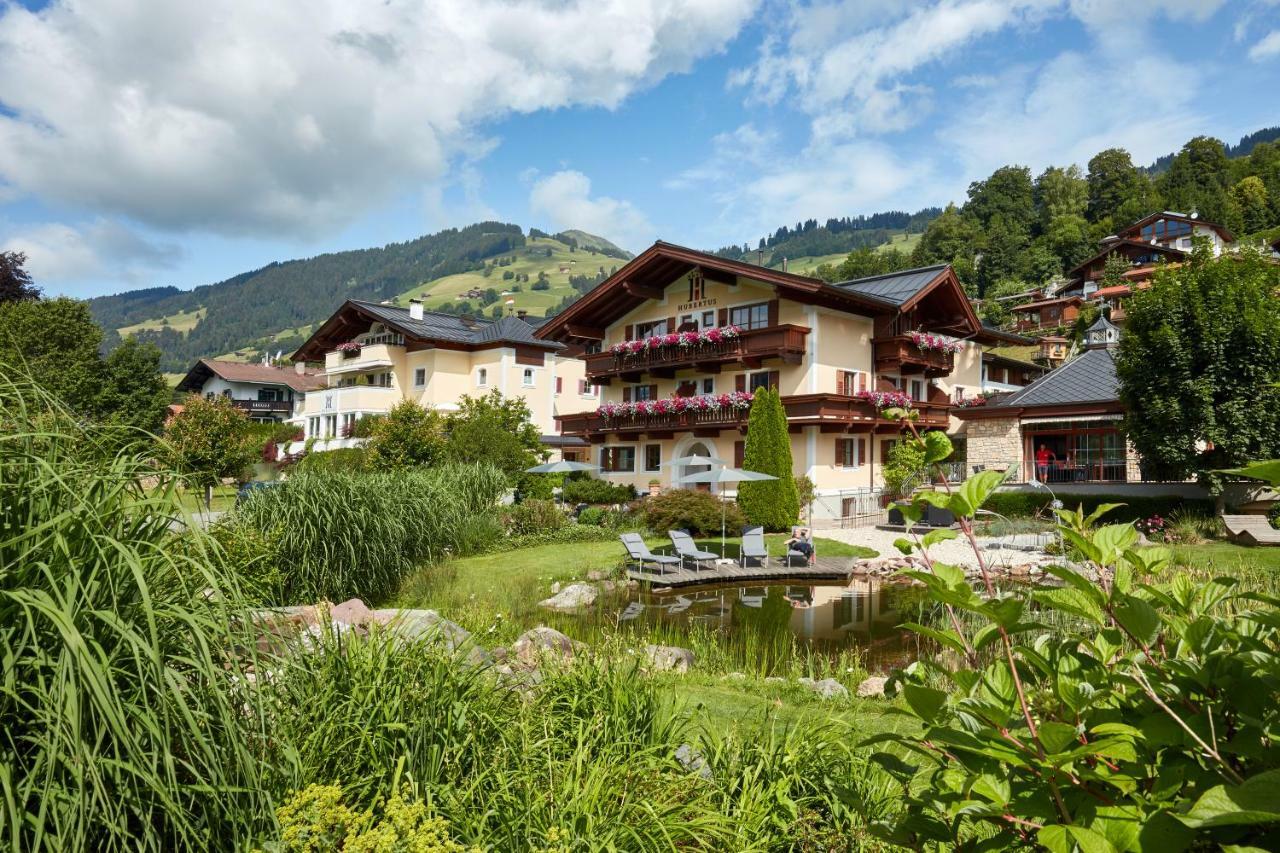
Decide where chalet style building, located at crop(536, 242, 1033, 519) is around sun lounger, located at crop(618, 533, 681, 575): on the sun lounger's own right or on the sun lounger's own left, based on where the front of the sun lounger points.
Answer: on the sun lounger's own left

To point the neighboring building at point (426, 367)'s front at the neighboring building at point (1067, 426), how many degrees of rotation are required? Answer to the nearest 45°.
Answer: approximately 90° to its left

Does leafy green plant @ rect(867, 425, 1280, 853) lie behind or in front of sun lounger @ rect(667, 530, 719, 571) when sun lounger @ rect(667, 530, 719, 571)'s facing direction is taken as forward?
in front

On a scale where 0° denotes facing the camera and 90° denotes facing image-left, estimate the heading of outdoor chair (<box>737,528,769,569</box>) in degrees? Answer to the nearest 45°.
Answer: approximately 0°

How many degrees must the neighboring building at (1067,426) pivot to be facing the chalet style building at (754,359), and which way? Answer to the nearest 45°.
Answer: approximately 90° to its right

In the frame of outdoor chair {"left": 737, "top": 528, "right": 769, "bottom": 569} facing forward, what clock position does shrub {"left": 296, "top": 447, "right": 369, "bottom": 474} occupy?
The shrub is roughly at 5 o'clock from the outdoor chair.

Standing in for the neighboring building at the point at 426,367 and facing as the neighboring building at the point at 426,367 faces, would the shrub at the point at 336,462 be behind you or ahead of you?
ahead

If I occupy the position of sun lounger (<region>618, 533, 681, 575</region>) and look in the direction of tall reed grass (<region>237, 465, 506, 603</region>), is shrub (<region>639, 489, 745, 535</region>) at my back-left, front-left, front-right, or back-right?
back-right

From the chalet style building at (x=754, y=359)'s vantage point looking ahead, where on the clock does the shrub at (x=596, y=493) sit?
The shrub is roughly at 1 o'clock from the chalet style building.

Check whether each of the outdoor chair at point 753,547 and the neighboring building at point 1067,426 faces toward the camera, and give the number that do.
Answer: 2

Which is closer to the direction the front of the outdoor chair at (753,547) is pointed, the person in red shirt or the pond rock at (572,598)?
the pond rock

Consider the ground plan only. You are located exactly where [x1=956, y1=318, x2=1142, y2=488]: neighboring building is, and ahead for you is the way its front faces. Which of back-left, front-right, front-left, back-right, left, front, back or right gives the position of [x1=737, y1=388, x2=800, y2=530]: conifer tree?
front-right

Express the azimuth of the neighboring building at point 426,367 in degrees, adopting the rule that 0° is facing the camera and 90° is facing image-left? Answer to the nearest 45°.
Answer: approximately 45°

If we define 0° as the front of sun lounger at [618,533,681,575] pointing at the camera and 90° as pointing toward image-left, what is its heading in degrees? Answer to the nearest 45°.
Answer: approximately 315°

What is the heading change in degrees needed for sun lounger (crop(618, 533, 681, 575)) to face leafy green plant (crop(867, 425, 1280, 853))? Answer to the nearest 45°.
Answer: approximately 45° to its right

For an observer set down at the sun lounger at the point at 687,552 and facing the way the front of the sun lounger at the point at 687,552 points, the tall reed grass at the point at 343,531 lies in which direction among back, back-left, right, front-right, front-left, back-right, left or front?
right
